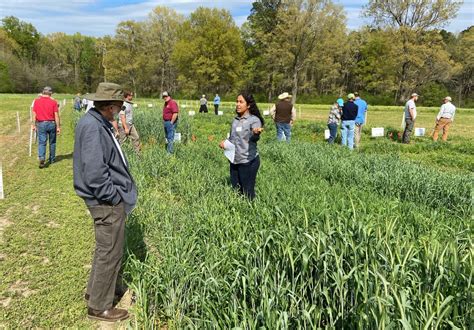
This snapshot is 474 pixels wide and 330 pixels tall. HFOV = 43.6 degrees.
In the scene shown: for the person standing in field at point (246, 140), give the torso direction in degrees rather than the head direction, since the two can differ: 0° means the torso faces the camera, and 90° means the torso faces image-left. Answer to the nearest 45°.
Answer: approximately 45°

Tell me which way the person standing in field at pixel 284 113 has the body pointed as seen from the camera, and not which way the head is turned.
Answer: away from the camera

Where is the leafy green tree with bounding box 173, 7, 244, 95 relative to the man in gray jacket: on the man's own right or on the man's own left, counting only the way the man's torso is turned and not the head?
on the man's own left

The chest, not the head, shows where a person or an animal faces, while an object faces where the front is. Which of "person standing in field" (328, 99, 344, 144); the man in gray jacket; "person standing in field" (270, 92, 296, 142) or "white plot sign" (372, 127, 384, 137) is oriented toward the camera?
the white plot sign

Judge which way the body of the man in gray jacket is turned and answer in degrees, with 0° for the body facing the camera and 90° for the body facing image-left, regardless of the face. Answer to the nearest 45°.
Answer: approximately 270°

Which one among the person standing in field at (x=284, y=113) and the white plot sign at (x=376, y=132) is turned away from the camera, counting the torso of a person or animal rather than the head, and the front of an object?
the person standing in field

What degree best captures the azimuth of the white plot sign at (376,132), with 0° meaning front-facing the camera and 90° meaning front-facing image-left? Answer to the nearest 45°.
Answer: approximately 0°

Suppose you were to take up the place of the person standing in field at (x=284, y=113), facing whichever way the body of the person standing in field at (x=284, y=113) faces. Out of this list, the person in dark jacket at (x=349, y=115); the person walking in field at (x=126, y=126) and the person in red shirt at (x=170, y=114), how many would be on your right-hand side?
1

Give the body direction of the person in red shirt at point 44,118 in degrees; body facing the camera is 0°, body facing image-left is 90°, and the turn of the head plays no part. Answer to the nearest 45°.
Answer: approximately 180°

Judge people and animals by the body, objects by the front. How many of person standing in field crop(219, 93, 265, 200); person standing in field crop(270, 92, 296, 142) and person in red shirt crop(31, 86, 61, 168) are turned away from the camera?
2
